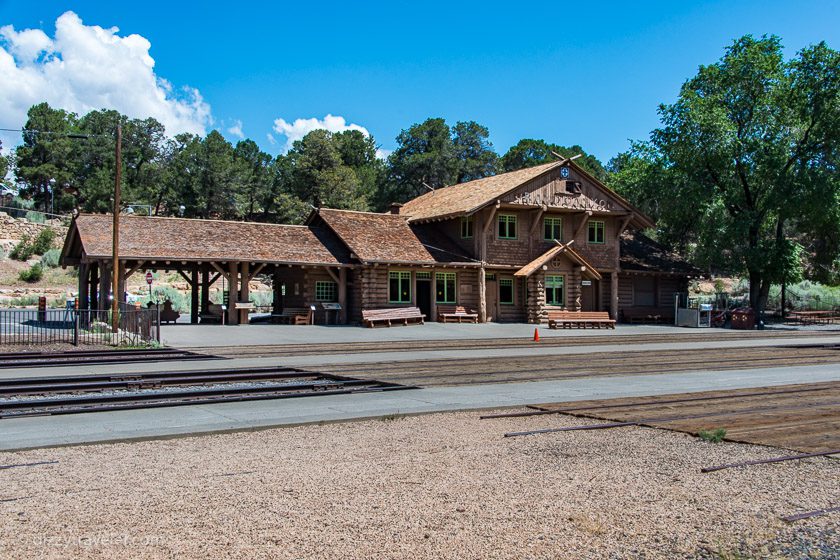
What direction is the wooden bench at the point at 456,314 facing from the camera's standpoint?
toward the camera

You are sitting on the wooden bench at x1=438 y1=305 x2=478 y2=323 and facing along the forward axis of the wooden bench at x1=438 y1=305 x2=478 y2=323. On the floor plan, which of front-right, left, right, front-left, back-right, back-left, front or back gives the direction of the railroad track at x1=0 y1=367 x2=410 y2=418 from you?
front

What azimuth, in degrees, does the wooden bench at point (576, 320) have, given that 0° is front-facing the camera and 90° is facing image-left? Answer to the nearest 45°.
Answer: approximately 0°

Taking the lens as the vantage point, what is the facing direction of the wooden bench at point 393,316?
facing the viewer

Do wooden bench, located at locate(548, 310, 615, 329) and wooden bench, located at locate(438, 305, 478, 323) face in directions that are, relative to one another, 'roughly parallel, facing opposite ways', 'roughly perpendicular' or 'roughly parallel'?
roughly parallel

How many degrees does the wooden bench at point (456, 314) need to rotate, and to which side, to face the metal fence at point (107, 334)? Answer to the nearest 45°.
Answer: approximately 45° to its right

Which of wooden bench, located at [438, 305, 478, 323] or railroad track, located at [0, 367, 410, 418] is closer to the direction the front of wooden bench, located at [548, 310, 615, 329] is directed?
the railroad track

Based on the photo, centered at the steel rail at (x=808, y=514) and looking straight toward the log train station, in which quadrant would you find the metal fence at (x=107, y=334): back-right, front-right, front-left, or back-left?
front-left

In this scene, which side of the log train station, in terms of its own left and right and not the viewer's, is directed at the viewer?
front

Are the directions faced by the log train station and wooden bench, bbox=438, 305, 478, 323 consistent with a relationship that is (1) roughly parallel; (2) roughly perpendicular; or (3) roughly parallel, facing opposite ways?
roughly parallel

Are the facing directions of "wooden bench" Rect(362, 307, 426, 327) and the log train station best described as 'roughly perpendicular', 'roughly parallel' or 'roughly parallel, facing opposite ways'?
roughly parallel

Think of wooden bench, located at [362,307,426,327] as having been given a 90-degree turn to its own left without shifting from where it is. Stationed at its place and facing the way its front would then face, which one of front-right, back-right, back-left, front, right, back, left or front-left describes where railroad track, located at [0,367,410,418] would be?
right

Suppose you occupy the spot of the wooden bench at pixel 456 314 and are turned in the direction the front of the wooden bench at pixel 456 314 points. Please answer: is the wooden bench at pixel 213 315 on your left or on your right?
on your right

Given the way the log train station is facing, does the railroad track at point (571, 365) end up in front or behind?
in front

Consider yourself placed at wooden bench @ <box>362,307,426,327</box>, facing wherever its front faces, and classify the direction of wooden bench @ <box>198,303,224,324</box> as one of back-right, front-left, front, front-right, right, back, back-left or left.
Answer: right

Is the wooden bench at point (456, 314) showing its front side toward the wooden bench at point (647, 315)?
no

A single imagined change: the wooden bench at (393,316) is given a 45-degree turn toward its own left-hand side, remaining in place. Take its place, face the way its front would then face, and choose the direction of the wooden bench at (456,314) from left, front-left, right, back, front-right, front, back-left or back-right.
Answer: left

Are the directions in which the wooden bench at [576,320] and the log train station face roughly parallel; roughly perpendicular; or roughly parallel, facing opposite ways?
roughly parallel
